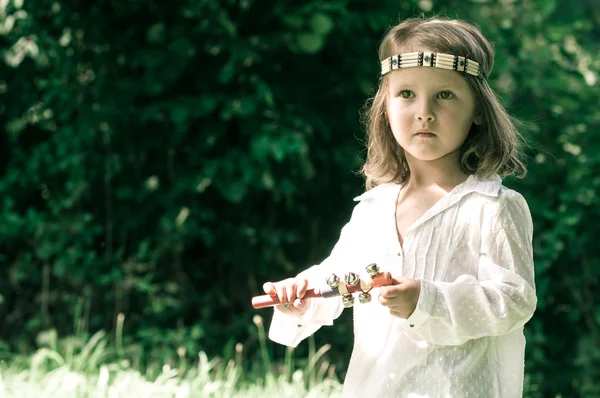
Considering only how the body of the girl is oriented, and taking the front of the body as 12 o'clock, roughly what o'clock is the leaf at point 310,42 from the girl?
The leaf is roughly at 4 o'clock from the girl.

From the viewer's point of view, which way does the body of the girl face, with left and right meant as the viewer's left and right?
facing the viewer and to the left of the viewer

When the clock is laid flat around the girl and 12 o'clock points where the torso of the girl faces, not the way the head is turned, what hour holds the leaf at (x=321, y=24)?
The leaf is roughly at 4 o'clock from the girl.
